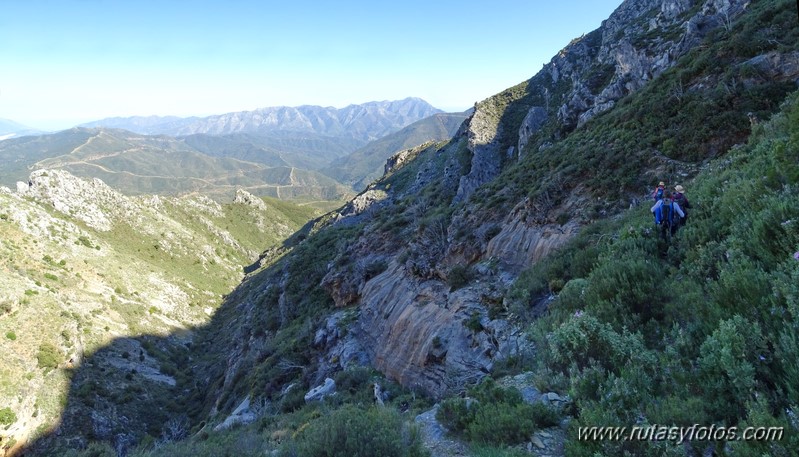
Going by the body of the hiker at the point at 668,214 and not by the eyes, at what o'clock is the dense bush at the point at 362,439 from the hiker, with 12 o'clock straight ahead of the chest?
The dense bush is roughly at 7 o'clock from the hiker.

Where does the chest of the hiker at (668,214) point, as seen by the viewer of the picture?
away from the camera

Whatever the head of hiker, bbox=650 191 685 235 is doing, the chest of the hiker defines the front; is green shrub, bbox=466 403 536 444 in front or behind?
behind

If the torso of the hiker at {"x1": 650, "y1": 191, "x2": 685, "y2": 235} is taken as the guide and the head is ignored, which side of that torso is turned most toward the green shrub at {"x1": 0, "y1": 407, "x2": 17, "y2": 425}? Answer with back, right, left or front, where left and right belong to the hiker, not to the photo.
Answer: left

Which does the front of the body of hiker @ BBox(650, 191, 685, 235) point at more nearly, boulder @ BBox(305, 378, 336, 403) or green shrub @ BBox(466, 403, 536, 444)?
the boulder

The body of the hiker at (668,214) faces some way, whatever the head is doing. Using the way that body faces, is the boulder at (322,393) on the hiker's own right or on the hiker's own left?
on the hiker's own left

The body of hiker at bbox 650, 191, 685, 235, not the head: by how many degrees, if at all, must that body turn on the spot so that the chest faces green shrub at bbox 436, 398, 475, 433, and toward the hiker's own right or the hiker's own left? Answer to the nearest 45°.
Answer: approximately 135° to the hiker's own left
